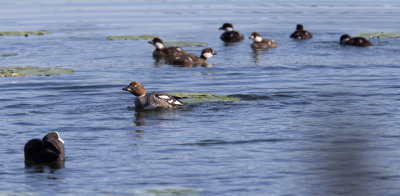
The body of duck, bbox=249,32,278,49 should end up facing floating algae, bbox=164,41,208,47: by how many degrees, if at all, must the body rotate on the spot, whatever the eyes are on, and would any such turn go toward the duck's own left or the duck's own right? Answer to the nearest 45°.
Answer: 0° — it already faces it

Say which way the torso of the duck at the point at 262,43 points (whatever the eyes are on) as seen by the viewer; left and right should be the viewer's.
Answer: facing to the left of the viewer

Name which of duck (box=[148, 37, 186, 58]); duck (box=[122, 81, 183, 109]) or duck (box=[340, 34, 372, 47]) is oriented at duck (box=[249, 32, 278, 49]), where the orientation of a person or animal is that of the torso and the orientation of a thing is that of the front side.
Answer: duck (box=[340, 34, 372, 47])

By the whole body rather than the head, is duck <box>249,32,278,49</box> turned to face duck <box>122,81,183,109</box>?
no

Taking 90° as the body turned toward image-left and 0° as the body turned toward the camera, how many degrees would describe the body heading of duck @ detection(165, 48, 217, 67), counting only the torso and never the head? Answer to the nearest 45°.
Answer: approximately 270°

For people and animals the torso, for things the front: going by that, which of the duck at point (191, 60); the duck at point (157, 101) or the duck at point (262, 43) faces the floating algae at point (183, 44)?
the duck at point (262, 43)

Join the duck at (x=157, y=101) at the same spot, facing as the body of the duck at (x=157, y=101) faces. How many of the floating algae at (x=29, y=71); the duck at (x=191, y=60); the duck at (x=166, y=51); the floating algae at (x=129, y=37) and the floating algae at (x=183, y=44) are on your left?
0

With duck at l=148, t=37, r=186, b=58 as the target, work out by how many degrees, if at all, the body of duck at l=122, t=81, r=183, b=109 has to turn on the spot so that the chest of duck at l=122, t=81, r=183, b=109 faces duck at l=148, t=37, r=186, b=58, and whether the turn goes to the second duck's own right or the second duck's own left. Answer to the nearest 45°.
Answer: approximately 90° to the second duck's own right

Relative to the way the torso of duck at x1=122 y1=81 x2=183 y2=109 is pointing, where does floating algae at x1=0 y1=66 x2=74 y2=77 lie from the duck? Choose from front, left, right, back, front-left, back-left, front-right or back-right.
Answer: front-right

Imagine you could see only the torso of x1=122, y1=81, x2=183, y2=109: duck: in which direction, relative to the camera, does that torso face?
to the viewer's left

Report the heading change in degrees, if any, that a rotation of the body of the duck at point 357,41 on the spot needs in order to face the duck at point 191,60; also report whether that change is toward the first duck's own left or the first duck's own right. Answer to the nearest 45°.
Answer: approximately 45° to the first duck's own left

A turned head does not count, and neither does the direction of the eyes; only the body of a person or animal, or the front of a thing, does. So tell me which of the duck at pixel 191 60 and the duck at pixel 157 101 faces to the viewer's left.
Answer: the duck at pixel 157 101

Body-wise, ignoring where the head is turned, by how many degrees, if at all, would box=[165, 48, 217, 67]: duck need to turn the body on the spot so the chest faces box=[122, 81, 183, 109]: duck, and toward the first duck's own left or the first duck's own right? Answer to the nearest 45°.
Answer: approximately 90° to the first duck's own right

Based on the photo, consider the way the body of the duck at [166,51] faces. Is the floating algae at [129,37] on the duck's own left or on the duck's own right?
on the duck's own right

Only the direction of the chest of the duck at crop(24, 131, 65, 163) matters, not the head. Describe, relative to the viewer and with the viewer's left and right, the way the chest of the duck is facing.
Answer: facing to the right of the viewer

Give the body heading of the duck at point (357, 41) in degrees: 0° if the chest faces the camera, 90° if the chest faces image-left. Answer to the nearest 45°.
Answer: approximately 90°

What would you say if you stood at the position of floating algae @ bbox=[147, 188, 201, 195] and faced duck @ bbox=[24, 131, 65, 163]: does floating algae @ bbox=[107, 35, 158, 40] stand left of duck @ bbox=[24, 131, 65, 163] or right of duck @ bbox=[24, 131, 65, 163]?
right

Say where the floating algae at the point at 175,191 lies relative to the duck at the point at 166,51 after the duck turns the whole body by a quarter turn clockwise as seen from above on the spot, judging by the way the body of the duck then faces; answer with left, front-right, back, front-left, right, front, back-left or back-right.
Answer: back

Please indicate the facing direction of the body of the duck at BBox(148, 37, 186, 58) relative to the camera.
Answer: to the viewer's left

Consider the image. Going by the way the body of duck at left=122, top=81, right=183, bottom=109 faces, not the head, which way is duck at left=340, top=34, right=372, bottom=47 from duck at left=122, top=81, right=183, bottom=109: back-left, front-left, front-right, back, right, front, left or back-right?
back-right

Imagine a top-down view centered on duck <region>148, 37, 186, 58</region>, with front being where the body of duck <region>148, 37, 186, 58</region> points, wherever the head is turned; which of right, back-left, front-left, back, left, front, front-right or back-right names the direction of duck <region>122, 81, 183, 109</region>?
left

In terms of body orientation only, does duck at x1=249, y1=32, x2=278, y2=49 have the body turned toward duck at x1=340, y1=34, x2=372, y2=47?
no
